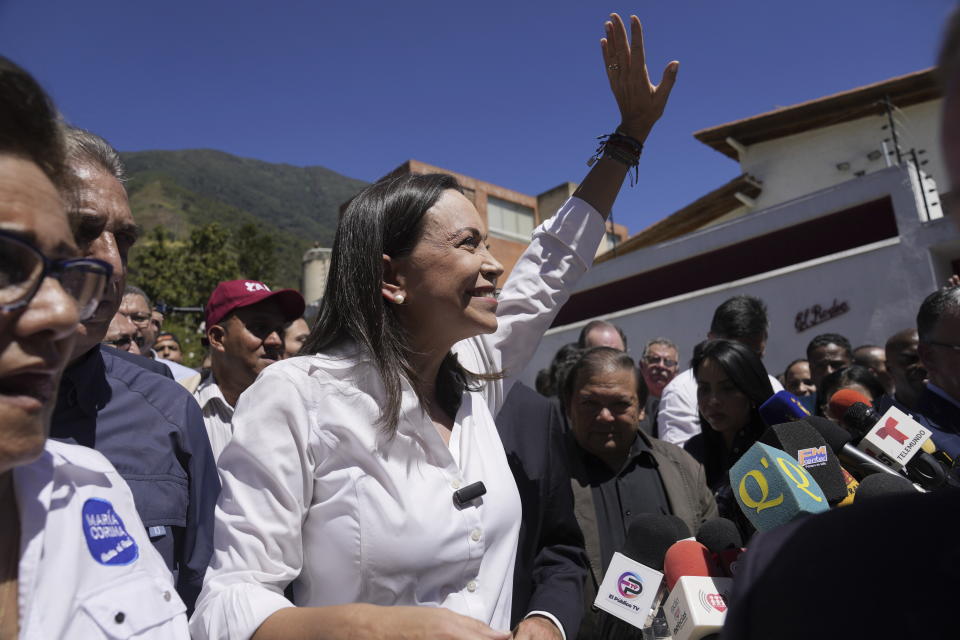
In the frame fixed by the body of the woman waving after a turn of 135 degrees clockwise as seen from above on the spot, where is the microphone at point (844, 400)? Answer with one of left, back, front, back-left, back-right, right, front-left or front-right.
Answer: back-right

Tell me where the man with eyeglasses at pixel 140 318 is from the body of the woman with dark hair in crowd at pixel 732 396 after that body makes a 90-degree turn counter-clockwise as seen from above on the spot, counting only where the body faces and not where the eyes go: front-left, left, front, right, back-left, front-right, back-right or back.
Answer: back-right

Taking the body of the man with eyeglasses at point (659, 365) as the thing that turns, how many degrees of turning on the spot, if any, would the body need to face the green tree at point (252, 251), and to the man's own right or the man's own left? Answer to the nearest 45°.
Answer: approximately 135° to the man's own right

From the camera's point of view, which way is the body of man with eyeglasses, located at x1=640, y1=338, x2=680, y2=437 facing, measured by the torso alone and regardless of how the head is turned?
toward the camera

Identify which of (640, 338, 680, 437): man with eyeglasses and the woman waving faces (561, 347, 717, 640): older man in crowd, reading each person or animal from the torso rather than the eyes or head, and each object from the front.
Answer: the man with eyeglasses

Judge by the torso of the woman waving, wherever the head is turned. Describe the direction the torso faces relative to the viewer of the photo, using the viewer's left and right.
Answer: facing the viewer and to the right of the viewer

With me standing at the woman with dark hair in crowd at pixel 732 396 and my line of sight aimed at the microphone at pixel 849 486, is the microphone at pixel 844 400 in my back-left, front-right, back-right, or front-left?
front-left

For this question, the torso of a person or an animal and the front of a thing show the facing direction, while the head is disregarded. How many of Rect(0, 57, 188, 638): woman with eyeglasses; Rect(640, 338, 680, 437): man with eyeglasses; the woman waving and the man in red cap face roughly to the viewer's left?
0

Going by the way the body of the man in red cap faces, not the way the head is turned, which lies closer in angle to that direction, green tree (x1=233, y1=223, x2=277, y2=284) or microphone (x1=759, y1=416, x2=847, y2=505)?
the microphone

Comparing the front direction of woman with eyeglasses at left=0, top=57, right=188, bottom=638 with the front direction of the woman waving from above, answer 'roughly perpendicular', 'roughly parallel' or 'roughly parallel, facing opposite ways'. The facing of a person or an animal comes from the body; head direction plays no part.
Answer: roughly parallel

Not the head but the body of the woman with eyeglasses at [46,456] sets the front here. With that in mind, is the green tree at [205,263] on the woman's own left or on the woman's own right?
on the woman's own left

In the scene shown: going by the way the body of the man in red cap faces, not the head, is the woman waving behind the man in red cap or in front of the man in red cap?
in front

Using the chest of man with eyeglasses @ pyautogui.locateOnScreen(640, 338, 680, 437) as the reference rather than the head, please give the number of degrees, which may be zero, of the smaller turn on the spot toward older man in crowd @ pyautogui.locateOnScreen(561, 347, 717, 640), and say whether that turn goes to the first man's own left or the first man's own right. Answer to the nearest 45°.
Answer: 0° — they already face them

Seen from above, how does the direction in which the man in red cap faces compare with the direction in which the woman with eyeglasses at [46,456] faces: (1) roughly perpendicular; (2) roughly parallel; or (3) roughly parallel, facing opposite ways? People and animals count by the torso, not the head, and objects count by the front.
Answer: roughly parallel

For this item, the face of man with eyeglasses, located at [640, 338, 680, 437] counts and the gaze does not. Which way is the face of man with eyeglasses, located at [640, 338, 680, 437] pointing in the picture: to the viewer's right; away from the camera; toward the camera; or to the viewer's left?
toward the camera

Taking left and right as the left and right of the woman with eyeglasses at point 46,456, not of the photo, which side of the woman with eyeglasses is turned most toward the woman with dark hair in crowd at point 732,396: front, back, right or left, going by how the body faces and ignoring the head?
left

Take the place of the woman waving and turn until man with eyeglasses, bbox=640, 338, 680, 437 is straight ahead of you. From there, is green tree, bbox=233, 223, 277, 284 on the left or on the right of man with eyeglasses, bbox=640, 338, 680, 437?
left

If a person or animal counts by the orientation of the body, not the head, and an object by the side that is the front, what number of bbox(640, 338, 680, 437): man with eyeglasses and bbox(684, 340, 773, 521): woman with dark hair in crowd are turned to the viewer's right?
0
